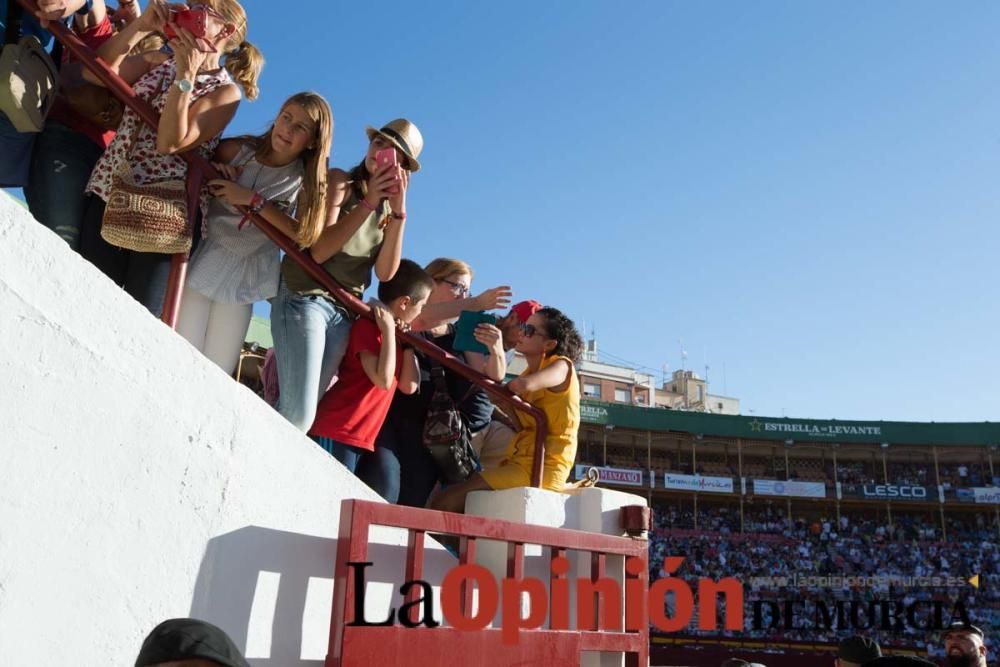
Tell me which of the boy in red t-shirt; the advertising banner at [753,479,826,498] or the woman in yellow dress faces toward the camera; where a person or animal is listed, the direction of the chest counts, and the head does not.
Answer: the advertising banner

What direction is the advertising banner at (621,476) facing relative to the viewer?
toward the camera

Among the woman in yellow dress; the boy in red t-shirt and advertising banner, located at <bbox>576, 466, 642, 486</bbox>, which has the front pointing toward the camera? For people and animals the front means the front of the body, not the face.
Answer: the advertising banner

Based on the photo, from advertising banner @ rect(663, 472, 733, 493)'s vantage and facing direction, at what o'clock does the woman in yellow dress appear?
The woman in yellow dress is roughly at 12 o'clock from the advertising banner.

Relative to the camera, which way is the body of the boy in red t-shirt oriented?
to the viewer's right

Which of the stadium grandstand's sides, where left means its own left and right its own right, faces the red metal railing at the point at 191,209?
front

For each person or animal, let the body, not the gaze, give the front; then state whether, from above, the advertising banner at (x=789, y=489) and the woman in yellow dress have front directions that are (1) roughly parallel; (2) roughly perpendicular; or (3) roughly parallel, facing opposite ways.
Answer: roughly perpendicular

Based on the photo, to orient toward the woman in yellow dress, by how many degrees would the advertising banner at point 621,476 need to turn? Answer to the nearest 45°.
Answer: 0° — it already faces them

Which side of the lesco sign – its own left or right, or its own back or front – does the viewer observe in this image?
front

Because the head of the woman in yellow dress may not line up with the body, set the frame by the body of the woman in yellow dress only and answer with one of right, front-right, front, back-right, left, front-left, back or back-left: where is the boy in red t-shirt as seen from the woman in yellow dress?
front-left

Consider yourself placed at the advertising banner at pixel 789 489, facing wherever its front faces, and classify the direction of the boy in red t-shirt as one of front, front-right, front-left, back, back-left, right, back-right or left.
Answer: front

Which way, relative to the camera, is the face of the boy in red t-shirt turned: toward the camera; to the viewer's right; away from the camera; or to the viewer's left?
to the viewer's right

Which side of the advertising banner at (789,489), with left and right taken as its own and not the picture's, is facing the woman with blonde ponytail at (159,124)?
front

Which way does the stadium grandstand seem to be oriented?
toward the camera
